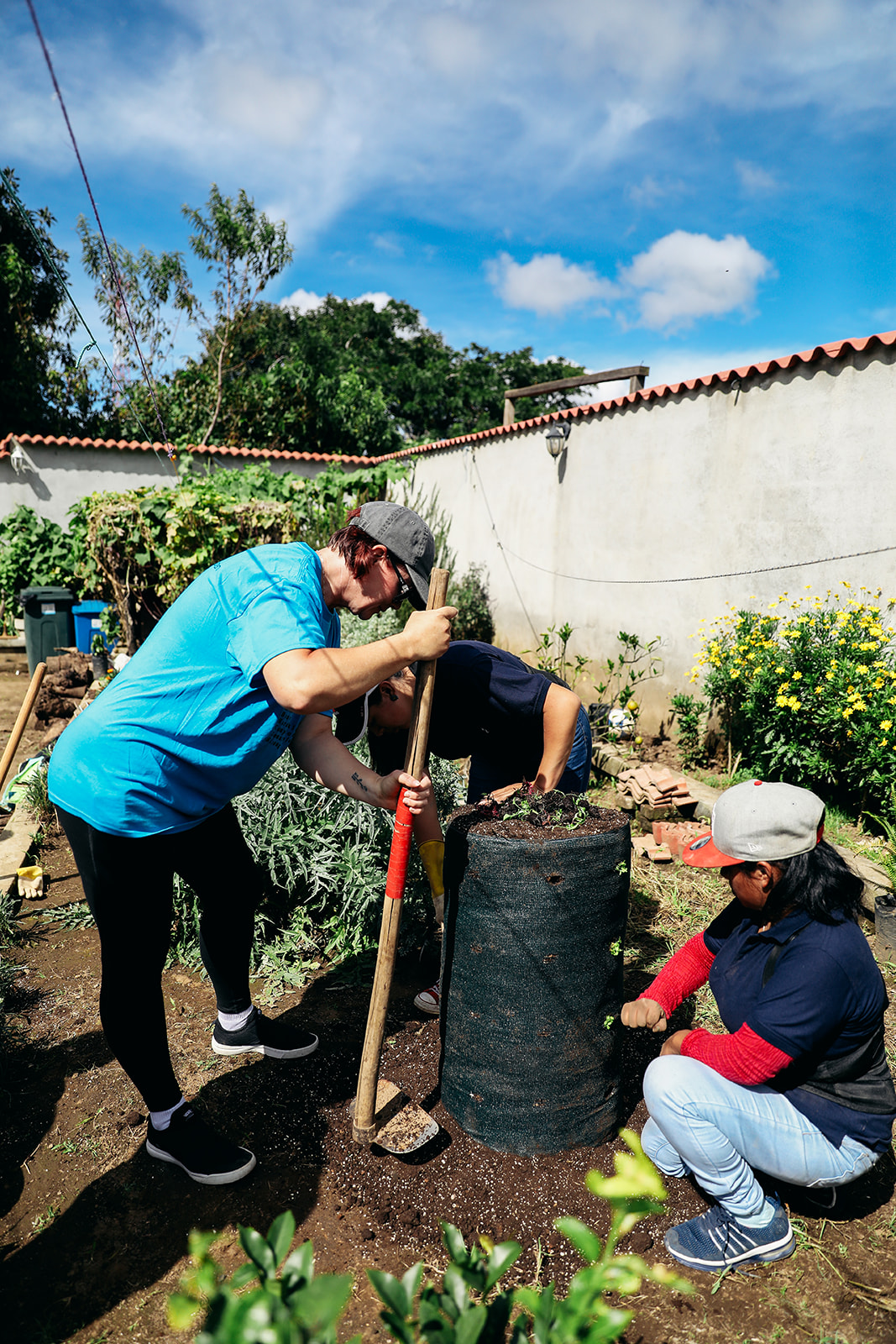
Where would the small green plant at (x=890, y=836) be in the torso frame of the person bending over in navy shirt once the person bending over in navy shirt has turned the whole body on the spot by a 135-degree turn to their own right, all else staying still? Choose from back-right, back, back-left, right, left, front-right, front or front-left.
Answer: front-right

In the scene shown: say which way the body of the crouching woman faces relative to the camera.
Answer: to the viewer's left

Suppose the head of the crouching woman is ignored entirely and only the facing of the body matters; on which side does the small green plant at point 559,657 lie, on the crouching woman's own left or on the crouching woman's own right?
on the crouching woman's own right

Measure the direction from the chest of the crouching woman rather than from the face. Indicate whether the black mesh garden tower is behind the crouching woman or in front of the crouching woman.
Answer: in front

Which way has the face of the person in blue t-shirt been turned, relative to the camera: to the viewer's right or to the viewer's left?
to the viewer's right

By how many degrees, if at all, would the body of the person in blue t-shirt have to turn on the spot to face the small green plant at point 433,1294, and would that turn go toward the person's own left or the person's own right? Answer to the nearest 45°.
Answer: approximately 90° to the person's own right

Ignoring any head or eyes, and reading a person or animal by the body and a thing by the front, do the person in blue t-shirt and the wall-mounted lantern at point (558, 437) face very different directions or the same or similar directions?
very different directions

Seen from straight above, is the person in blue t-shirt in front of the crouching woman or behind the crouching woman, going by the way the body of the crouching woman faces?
in front

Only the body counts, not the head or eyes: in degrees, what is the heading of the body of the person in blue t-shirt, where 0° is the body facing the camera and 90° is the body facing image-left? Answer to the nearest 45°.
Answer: approximately 270°

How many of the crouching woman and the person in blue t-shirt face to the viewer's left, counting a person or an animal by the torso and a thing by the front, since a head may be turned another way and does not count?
1

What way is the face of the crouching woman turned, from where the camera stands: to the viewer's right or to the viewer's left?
to the viewer's left

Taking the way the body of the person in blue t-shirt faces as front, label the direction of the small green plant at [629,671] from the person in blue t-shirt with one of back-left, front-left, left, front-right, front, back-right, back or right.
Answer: front-left

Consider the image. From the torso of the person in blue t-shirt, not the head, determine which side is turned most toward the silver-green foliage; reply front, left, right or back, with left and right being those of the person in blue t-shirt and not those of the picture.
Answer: left
